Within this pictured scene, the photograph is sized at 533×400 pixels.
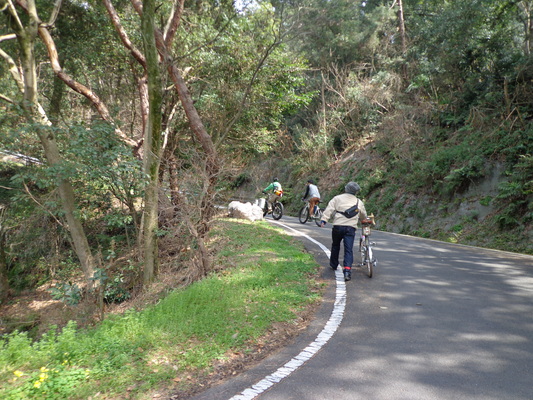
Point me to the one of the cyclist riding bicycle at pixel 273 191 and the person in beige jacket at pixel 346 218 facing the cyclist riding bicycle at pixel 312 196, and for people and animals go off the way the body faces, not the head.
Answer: the person in beige jacket

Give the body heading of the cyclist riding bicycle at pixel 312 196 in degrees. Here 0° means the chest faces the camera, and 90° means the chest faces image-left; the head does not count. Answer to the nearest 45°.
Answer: approximately 135°

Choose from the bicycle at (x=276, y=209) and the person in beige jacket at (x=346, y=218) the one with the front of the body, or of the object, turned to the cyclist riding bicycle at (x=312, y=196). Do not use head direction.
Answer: the person in beige jacket

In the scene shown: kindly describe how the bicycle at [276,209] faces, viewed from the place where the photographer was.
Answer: facing away from the viewer and to the left of the viewer

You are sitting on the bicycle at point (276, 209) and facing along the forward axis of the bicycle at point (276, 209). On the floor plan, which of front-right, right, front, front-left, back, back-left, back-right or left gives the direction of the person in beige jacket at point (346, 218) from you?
back-left

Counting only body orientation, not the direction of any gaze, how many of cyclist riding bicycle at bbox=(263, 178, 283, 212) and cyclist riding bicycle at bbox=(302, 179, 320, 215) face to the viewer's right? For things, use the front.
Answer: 0

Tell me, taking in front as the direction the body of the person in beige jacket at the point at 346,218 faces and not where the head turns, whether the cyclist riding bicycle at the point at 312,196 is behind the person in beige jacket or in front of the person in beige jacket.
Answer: in front

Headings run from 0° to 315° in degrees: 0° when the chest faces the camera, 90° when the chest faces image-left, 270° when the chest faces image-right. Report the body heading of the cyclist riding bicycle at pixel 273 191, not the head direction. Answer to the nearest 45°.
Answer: approximately 135°

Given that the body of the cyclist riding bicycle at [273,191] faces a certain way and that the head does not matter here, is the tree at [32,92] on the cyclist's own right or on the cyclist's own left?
on the cyclist's own left

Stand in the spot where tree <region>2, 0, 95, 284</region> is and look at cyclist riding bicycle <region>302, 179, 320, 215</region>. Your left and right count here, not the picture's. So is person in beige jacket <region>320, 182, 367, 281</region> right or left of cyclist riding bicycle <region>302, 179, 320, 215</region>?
right

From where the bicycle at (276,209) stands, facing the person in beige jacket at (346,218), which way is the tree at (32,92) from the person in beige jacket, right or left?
right

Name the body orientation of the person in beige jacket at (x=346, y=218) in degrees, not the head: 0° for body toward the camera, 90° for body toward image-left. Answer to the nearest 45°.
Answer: approximately 180°

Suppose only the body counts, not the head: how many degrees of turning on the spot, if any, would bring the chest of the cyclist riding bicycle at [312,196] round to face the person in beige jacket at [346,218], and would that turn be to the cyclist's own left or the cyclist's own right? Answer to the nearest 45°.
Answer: approximately 135° to the cyclist's own left
